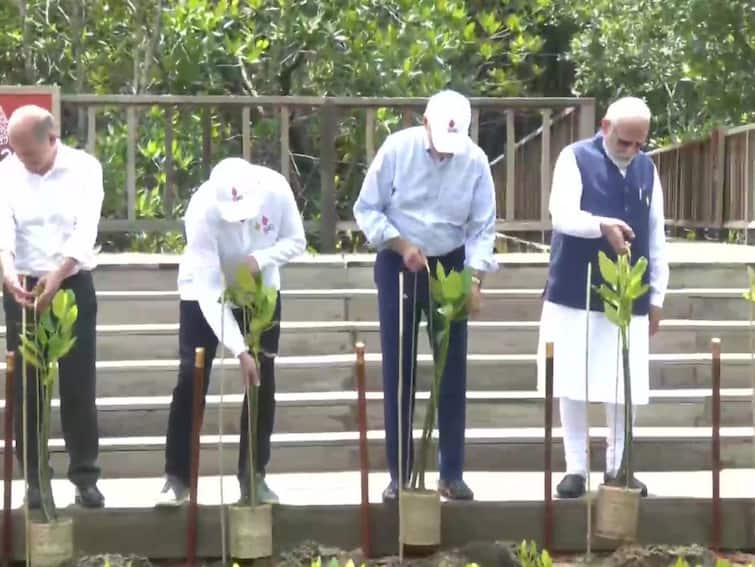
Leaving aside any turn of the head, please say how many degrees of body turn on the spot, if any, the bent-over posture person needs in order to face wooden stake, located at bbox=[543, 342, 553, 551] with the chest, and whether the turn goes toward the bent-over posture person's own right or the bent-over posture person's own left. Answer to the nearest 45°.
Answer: approximately 90° to the bent-over posture person's own left

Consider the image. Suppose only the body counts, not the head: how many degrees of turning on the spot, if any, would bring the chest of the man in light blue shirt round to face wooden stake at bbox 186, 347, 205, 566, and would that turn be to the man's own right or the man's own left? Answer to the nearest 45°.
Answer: approximately 45° to the man's own right

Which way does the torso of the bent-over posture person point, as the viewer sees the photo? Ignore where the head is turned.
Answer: toward the camera

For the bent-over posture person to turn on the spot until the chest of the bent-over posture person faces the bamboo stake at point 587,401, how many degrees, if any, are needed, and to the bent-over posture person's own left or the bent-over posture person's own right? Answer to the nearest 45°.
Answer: approximately 90° to the bent-over posture person's own left

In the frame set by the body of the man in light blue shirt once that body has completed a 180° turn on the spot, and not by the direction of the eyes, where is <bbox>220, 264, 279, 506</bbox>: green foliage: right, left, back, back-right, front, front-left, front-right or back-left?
back-left

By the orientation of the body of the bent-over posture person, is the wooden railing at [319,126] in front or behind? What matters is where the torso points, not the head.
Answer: behind

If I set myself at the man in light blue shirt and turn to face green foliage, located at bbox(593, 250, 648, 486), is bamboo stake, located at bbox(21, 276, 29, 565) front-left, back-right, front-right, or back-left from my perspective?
back-right

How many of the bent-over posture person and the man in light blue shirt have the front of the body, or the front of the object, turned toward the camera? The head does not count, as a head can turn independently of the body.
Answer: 2

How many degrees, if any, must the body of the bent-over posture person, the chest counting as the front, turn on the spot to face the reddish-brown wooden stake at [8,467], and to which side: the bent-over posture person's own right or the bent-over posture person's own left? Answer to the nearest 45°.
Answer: approximately 90° to the bent-over posture person's own right

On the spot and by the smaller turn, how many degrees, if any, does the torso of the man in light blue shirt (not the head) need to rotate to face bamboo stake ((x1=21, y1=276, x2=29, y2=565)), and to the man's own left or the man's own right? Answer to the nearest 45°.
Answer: approximately 90° to the man's own right
